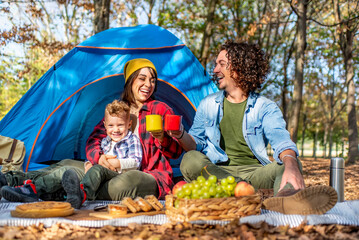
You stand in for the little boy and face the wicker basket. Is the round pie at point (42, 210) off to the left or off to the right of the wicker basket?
right

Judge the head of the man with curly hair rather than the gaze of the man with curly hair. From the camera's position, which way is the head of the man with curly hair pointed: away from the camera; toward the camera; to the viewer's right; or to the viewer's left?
to the viewer's left

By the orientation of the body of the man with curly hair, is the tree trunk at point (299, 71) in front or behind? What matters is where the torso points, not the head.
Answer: behind

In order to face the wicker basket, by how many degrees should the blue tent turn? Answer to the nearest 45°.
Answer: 0° — it already faces it

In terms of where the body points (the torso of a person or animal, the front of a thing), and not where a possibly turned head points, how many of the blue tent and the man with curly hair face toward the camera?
2

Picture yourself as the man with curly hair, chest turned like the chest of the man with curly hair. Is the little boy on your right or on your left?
on your right

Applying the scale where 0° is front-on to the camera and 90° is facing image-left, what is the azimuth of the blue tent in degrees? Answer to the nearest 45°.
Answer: approximately 0°

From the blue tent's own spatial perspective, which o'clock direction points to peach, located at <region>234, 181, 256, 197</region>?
The peach is roughly at 11 o'clock from the blue tent.

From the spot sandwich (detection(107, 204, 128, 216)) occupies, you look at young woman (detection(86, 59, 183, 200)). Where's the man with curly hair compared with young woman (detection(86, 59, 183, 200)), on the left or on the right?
right

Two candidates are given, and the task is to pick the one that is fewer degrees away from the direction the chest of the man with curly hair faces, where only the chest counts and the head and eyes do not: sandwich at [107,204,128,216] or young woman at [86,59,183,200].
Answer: the sandwich

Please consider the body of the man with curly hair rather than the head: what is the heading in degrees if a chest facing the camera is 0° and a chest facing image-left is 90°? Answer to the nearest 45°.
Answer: approximately 0°

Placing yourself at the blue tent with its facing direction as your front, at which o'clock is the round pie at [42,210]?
The round pie is roughly at 12 o'clock from the blue tent.

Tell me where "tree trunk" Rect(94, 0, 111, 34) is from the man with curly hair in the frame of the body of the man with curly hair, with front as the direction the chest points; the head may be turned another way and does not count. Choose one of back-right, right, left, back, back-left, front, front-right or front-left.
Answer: back-right
